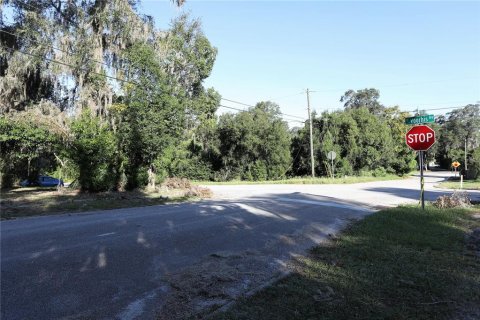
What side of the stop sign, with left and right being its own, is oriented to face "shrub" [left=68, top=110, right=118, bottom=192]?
right

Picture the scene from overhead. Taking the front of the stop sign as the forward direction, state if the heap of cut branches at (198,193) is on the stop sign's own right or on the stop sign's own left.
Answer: on the stop sign's own right

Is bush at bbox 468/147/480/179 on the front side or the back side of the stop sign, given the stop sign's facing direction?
on the back side

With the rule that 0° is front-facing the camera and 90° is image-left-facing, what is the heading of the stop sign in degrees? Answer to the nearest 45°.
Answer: approximately 0°

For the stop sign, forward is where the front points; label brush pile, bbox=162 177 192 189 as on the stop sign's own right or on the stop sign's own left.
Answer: on the stop sign's own right

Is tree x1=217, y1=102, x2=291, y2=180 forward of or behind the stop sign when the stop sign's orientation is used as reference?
behind
